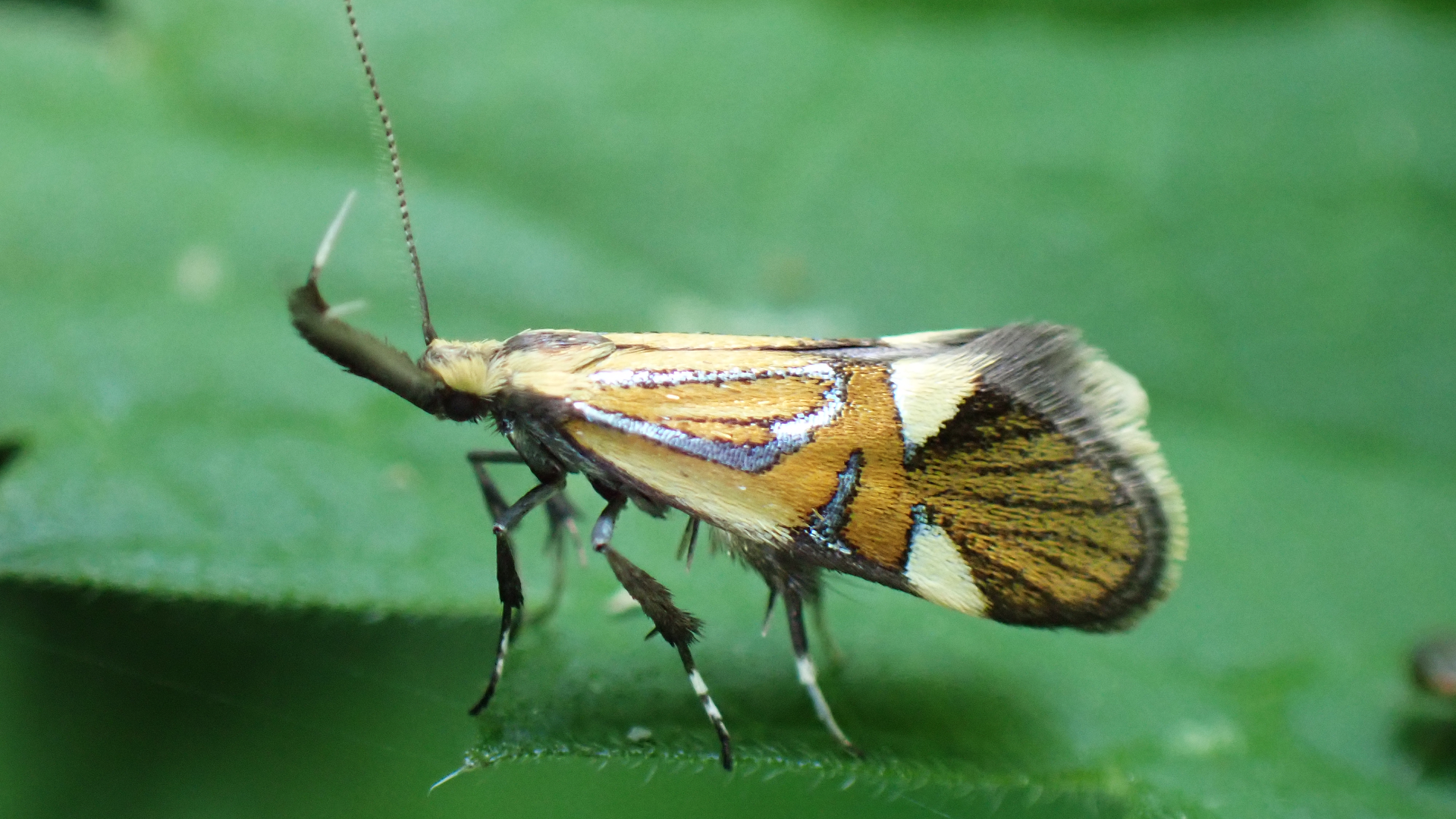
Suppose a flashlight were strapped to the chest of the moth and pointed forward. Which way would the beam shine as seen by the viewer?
to the viewer's left
